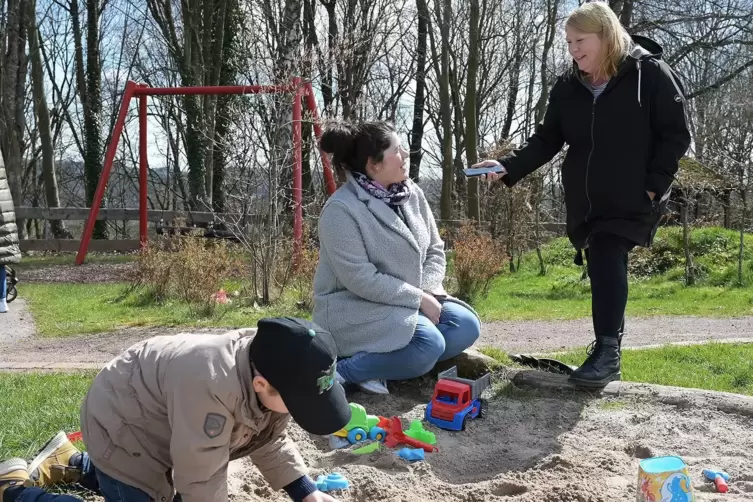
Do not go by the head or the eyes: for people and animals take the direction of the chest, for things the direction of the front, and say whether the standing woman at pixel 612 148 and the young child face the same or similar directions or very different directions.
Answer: very different directions

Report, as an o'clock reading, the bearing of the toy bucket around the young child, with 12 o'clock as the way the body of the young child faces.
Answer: The toy bucket is roughly at 12 o'clock from the young child.

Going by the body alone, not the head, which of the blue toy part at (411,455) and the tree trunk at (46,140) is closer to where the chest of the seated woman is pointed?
the blue toy part

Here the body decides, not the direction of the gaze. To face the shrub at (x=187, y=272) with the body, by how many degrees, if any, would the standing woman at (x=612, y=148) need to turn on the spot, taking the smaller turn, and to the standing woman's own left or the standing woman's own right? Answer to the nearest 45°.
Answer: approximately 90° to the standing woman's own right

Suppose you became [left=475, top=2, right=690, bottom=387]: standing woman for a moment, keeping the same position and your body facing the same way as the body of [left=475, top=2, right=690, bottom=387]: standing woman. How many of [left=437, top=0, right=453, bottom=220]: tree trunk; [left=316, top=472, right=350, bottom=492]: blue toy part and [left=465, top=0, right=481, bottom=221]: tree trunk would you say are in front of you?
1

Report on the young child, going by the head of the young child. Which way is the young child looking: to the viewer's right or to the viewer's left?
to the viewer's right

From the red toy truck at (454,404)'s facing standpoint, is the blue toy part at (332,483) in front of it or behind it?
in front

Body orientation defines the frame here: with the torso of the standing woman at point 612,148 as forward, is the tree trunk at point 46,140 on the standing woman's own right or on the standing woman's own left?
on the standing woman's own right

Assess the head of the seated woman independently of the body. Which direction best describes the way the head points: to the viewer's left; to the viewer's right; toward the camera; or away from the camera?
to the viewer's right

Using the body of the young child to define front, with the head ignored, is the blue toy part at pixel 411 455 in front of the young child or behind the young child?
in front

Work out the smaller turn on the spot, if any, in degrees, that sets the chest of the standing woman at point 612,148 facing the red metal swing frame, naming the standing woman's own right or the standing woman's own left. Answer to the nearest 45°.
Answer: approximately 90° to the standing woman's own right

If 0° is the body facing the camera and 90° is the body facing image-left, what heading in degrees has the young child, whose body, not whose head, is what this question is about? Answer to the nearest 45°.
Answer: approximately 270°

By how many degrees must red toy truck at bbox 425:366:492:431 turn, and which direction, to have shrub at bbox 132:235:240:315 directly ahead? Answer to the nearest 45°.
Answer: approximately 90° to its right

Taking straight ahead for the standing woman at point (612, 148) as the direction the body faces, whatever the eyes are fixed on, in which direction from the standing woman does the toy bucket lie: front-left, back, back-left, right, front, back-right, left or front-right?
front-left
